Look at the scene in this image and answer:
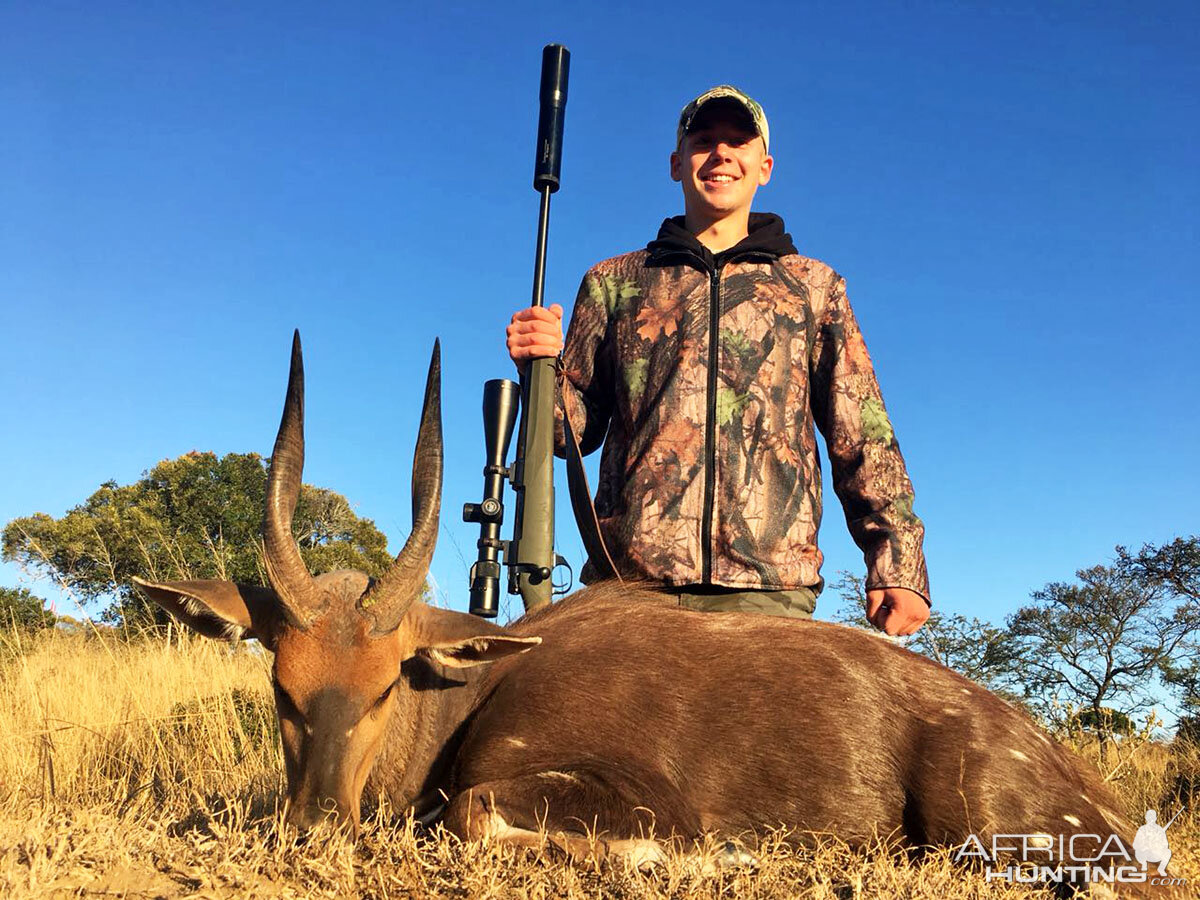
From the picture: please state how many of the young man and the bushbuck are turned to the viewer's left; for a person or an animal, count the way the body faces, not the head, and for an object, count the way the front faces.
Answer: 1

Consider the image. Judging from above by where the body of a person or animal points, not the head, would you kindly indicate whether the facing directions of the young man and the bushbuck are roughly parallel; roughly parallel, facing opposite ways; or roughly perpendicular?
roughly perpendicular

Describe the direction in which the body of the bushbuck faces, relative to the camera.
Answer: to the viewer's left

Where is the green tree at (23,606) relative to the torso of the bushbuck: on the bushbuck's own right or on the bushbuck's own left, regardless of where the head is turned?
on the bushbuck's own right

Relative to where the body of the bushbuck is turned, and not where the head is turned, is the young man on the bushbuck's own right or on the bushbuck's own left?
on the bushbuck's own right
